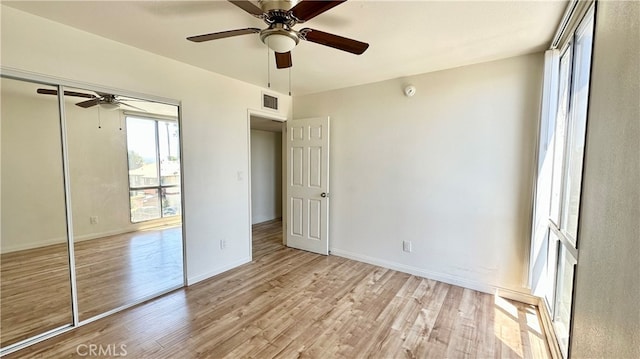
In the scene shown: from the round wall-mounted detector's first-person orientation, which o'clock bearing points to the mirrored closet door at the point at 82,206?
The mirrored closet door is roughly at 2 o'clock from the round wall-mounted detector.

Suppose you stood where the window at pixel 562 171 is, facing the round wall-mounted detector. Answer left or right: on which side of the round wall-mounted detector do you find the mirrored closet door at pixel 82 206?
left

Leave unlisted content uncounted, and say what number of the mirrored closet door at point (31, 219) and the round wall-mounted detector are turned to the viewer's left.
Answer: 0

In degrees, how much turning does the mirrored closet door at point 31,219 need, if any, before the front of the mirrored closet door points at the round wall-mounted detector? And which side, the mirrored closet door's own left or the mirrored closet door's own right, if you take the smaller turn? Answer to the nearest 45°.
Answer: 0° — it already faces it

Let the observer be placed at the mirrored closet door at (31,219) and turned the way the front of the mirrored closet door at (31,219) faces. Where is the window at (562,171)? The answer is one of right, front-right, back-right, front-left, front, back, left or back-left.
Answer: front

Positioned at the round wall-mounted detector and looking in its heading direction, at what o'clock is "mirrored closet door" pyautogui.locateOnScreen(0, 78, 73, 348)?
The mirrored closet door is roughly at 2 o'clock from the round wall-mounted detector.

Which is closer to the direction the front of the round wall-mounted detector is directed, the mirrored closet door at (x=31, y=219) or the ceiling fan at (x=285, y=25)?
the ceiling fan

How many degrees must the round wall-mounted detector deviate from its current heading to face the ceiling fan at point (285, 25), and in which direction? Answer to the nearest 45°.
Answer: approximately 45° to its right

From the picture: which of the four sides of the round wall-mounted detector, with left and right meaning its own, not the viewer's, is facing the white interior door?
right

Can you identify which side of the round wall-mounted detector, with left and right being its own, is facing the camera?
front

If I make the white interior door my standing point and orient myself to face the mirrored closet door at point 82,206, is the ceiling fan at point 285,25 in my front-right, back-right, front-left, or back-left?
front-left

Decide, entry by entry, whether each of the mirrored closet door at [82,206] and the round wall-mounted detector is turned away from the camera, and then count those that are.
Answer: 0

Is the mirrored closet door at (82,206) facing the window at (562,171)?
yes

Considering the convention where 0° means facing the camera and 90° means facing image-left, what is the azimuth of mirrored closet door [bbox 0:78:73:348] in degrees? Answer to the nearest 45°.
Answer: approximately 315°

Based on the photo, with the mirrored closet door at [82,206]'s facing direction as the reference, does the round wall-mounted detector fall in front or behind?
in front

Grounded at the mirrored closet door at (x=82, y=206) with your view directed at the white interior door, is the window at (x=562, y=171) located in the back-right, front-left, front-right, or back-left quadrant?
front-right

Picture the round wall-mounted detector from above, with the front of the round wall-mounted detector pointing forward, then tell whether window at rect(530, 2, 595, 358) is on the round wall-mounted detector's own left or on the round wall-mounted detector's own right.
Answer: on the round wall-mounted detector's own left
